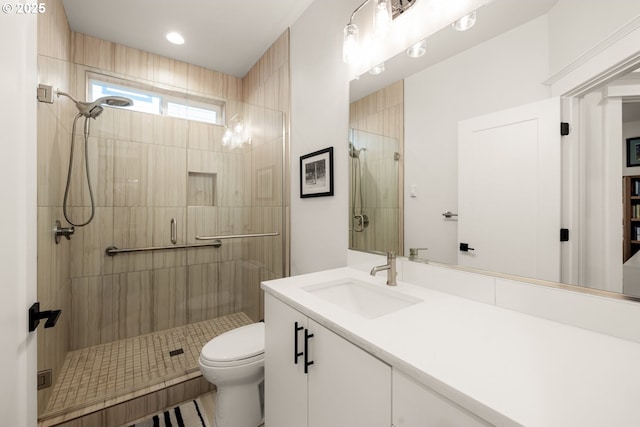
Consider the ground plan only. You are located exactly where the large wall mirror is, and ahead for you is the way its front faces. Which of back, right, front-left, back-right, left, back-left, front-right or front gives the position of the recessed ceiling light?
front-right

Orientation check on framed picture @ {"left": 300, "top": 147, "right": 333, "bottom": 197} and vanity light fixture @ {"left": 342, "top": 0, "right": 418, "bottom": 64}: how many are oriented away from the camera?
0

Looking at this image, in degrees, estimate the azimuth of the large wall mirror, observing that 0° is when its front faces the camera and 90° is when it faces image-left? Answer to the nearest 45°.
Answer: approximately 45°

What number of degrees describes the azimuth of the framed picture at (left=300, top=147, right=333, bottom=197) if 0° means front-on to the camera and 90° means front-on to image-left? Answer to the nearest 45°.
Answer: approximately 45°

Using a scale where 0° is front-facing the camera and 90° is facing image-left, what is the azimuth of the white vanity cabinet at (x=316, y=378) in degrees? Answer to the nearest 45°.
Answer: approximately 45°

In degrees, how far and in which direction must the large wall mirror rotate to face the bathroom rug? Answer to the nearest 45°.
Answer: approximately 45° to its right

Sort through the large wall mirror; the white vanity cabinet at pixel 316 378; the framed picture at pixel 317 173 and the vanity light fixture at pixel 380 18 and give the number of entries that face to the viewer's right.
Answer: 0

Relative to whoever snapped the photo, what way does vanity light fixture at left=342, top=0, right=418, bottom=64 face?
facing the viewer and to the left of the viewer

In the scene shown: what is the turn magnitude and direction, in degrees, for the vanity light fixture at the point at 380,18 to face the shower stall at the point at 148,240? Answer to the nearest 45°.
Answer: approximately 45° to its right

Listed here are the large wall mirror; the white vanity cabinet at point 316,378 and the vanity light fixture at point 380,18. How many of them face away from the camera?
0
